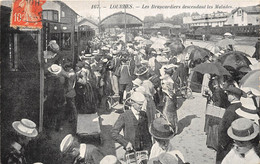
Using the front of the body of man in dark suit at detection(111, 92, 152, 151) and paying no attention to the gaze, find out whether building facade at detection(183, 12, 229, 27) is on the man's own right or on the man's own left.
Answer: on the man's own left

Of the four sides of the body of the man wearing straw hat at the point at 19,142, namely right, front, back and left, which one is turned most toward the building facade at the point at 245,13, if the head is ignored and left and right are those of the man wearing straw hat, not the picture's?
back

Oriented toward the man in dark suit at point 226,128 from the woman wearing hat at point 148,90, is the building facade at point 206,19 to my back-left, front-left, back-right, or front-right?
back-left

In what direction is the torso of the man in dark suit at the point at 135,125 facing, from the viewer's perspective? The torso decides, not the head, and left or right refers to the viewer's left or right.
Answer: facing the viewer and to the right of the viewer
